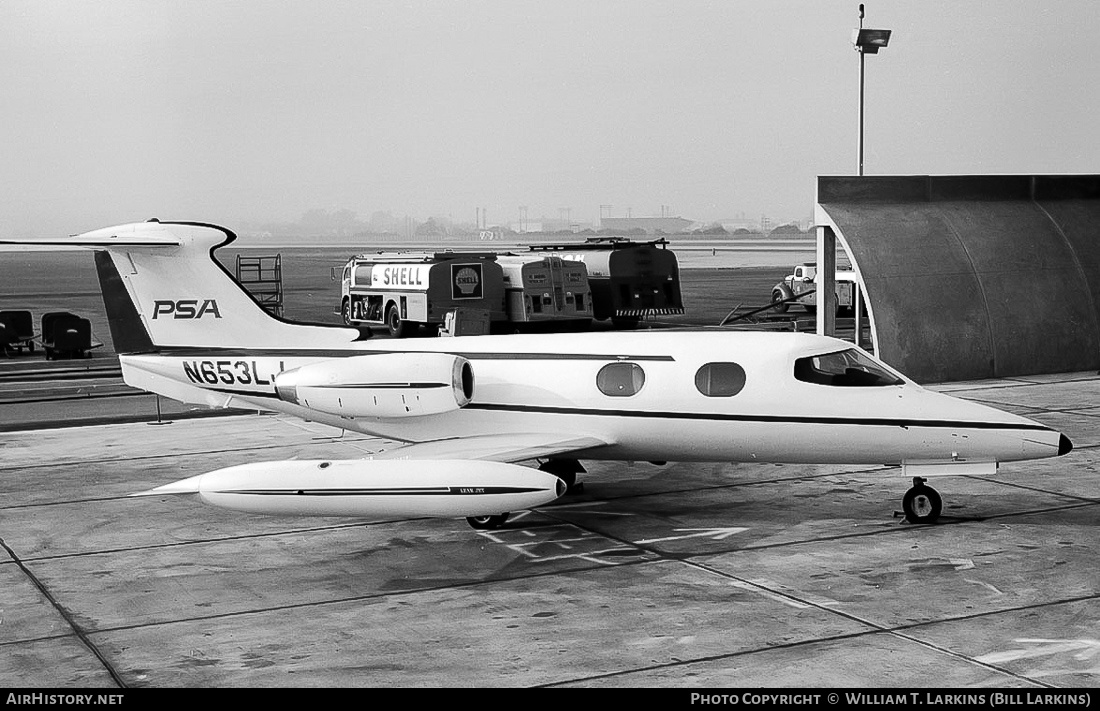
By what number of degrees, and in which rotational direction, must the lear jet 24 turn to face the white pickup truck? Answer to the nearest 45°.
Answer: approximately 90° to its left

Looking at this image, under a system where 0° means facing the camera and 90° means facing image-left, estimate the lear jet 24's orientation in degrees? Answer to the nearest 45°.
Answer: approximately 270°
